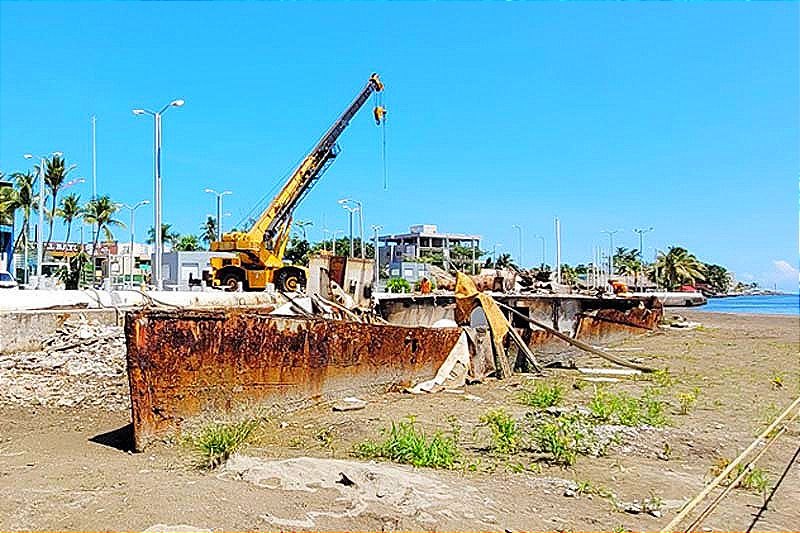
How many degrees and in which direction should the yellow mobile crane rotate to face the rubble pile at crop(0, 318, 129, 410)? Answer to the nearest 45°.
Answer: approximately 90° to its right

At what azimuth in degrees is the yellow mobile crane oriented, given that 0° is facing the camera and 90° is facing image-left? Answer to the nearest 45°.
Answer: approximately 270°

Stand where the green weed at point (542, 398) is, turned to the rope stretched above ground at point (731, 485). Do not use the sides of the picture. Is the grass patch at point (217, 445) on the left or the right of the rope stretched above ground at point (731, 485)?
right

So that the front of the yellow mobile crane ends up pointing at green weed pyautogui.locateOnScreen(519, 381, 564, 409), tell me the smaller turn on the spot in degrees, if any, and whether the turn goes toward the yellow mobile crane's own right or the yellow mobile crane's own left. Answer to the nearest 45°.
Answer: approximately 90° to the yellow mobile crane's own right

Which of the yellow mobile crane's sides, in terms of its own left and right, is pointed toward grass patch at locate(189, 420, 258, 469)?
right
